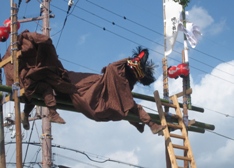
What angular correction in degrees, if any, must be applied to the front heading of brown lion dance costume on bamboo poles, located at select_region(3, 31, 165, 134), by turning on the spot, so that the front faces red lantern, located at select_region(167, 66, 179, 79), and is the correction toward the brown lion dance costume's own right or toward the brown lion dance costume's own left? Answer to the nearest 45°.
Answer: approximately 45° to the brown lion dance costume's own left

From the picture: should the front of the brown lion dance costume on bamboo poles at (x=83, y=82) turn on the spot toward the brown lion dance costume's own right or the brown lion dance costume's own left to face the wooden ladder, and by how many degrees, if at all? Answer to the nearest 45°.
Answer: approximately 45° to the brown lion dance costume's own left

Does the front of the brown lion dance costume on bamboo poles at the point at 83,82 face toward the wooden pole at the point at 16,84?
no

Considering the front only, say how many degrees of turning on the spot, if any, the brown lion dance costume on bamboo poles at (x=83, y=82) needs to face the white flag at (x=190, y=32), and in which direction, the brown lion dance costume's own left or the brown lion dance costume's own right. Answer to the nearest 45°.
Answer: approximately 45° to the brown lion dance costume's own left

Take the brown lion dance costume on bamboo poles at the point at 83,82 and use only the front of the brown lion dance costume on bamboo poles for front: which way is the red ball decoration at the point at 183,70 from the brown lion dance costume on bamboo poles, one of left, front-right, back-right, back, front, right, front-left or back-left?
front-left

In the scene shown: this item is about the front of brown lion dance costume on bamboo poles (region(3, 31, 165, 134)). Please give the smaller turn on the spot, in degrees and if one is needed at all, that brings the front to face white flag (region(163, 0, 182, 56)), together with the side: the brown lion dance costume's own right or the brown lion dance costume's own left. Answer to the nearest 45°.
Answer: approximately 45° to the brown lion dance costume's own left
